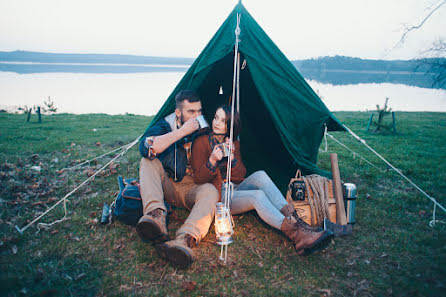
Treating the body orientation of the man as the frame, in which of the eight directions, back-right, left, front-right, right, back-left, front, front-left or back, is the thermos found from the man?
left

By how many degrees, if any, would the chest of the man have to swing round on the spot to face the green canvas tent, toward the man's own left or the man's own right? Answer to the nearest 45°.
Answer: approximately 135° to the man's own left

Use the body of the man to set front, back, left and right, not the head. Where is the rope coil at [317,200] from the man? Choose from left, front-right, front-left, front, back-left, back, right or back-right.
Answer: left

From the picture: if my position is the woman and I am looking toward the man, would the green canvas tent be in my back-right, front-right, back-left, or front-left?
back-right

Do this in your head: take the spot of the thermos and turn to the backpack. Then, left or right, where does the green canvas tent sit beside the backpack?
right

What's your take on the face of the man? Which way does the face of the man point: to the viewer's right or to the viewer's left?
to the viewer's right

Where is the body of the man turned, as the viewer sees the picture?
toward the camera

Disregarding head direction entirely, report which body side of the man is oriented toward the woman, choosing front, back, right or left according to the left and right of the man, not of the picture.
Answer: left
